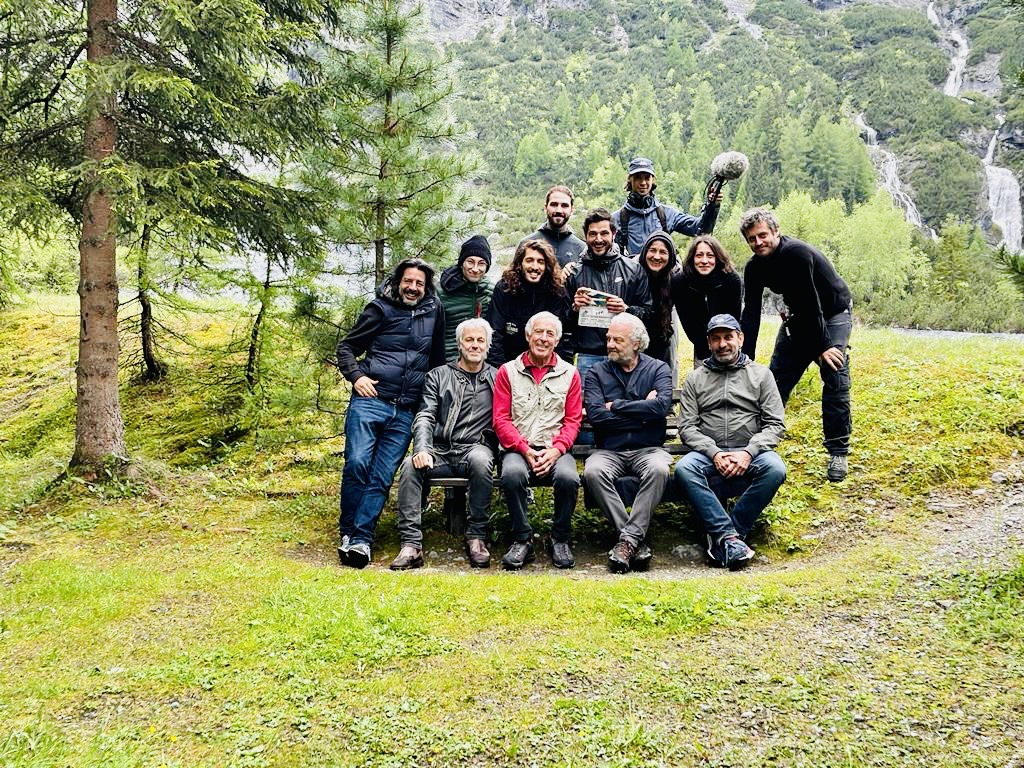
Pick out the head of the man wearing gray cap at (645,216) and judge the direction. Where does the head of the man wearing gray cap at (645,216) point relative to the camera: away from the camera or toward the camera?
toward the camera

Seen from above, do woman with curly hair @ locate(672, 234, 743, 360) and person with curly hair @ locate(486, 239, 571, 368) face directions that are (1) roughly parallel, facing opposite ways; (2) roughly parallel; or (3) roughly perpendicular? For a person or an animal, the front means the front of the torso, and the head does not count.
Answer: roughly parallel

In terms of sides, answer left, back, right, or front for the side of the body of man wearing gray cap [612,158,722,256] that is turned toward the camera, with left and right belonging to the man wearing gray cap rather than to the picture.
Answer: front

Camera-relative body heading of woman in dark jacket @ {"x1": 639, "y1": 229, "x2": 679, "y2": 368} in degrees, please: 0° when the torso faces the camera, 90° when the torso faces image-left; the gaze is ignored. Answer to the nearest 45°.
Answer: approximately 0°

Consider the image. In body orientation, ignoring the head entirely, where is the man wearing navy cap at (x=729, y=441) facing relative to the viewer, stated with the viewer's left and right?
facing the viewer

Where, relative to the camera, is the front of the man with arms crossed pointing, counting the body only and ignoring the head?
toward the camera

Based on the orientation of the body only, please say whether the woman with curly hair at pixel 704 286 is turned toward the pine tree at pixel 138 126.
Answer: no

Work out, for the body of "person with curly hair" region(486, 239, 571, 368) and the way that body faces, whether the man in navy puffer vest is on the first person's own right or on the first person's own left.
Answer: on the first person's own right

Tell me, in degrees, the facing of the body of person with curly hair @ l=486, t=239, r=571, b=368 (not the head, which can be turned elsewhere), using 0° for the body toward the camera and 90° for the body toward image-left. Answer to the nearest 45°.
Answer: approximately 0°

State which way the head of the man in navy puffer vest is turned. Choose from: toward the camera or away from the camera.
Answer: toward the camera

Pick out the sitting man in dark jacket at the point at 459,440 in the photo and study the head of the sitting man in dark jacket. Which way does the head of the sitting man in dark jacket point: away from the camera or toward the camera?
toward the camera

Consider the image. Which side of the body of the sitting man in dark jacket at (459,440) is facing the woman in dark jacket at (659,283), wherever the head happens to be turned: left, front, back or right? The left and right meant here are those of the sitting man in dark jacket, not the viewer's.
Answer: left

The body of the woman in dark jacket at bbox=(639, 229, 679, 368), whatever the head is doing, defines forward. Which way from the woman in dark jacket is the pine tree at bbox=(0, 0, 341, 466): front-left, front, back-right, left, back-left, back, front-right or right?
right

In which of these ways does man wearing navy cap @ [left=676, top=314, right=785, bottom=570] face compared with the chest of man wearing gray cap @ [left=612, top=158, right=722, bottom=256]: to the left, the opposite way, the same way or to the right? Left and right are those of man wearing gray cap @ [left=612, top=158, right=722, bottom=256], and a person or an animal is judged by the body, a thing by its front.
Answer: the same way

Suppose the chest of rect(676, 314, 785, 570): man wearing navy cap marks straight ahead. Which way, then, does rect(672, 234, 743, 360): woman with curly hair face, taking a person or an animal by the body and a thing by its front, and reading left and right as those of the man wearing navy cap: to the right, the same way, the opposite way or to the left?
the same way

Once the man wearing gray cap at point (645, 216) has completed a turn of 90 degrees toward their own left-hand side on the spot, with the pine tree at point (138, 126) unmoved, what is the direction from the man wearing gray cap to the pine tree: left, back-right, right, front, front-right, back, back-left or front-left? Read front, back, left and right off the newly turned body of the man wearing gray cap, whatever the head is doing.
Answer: back

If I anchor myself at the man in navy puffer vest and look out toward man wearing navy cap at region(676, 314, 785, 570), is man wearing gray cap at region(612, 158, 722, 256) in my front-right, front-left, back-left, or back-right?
front-left

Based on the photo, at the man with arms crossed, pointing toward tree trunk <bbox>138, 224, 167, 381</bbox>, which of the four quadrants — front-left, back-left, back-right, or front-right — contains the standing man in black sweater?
back-right
